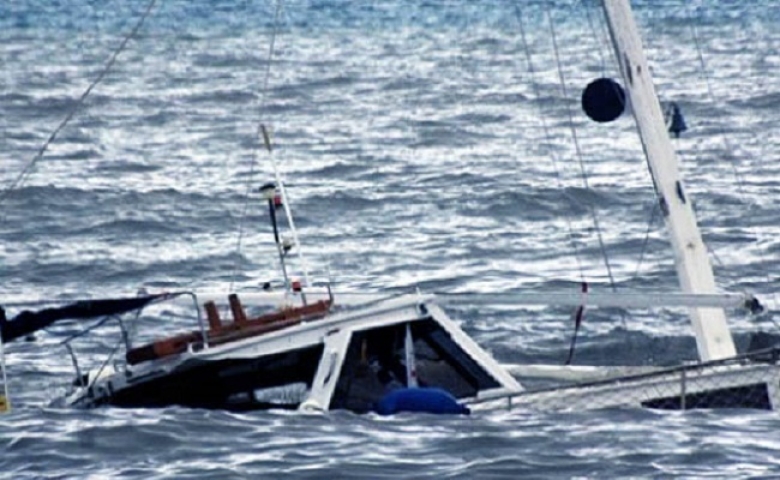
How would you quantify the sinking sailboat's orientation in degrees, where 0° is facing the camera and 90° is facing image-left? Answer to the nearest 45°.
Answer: approximately 270°
